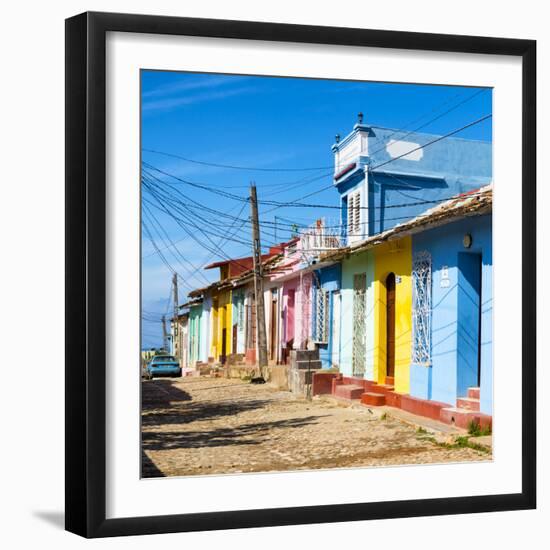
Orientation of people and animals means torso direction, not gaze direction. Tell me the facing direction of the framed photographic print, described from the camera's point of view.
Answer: facing the viewer and to the right of the viewer
